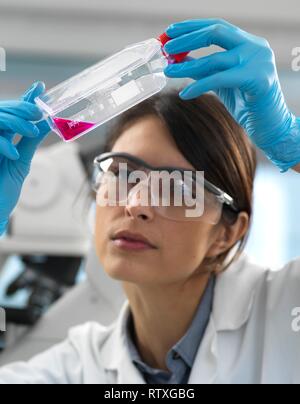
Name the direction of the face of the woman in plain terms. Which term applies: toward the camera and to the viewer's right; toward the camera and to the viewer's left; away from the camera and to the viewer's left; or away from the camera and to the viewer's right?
toward the camera and to the viewer's left

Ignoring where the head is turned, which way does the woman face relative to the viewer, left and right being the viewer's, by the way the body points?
facing the viewer and to the left of the viewer

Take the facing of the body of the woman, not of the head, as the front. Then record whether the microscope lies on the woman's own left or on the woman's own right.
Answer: on the woman's own right
